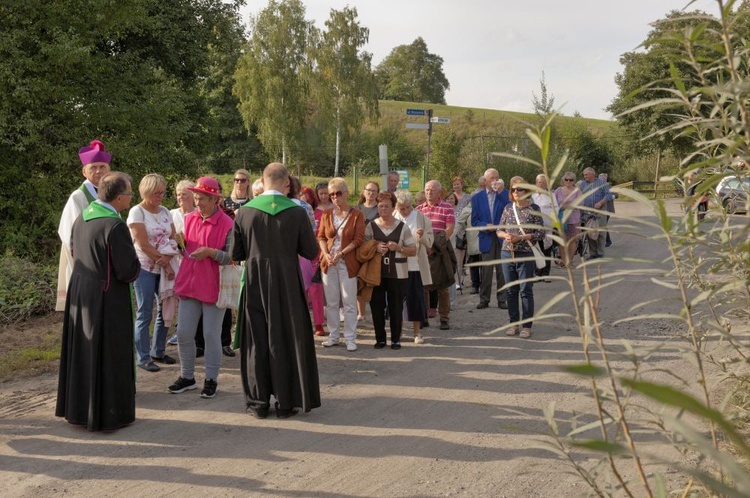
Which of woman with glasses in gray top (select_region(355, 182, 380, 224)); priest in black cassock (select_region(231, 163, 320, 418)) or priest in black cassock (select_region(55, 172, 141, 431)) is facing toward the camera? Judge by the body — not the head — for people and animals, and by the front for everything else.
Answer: the woman with glasses in gray top

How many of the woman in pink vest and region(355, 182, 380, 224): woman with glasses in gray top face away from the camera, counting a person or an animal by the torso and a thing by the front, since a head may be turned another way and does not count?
0

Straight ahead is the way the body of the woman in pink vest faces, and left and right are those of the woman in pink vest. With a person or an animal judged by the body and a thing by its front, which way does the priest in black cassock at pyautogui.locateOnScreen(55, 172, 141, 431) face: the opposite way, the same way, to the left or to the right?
the opposite way

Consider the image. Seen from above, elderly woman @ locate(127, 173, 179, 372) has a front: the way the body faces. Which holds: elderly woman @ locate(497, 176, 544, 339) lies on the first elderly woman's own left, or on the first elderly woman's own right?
on the first elderly woman's own left

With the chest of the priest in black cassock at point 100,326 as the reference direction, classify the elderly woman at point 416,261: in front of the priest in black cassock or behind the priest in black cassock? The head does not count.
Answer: in front

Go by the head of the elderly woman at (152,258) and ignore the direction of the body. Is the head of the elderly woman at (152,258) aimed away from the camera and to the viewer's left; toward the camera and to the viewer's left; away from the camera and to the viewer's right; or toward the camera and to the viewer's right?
toward the camera and to the viewer's right

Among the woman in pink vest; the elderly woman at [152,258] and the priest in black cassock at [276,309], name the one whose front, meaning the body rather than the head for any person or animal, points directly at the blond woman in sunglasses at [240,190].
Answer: the priest in black cassock

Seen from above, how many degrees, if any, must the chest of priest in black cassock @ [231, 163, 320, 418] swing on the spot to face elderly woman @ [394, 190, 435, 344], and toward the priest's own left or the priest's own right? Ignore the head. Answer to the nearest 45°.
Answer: approximately 45° to the priest's own right

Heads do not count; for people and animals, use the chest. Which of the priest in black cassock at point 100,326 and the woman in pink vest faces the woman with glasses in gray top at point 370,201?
the priest in black cassock

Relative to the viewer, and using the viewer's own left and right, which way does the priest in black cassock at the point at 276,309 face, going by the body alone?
facing away from the viewer

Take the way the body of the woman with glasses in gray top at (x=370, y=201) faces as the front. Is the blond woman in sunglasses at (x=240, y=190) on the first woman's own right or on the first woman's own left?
on the first woman's own right

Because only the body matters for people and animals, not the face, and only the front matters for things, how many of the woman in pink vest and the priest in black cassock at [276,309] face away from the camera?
1

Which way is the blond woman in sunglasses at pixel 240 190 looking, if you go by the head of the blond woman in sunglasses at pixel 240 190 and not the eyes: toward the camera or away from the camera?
toward the camera

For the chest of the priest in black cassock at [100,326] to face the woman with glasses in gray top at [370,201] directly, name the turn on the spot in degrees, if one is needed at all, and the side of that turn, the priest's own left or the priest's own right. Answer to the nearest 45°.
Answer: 0° — they already face them

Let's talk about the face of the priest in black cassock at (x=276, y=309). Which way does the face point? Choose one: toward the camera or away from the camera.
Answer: away from the camera
